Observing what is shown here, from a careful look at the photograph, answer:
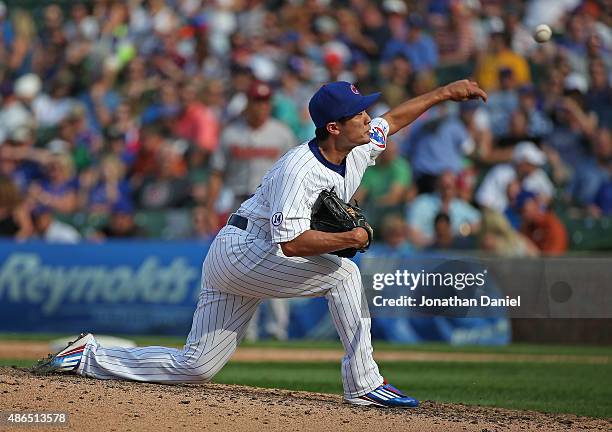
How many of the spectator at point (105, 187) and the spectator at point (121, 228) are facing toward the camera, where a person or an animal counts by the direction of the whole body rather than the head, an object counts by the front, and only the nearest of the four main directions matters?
2

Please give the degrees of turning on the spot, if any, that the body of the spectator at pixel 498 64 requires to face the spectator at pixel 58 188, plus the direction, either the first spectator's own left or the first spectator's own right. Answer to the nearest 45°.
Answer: approximately 90° to the first spectator's own right
